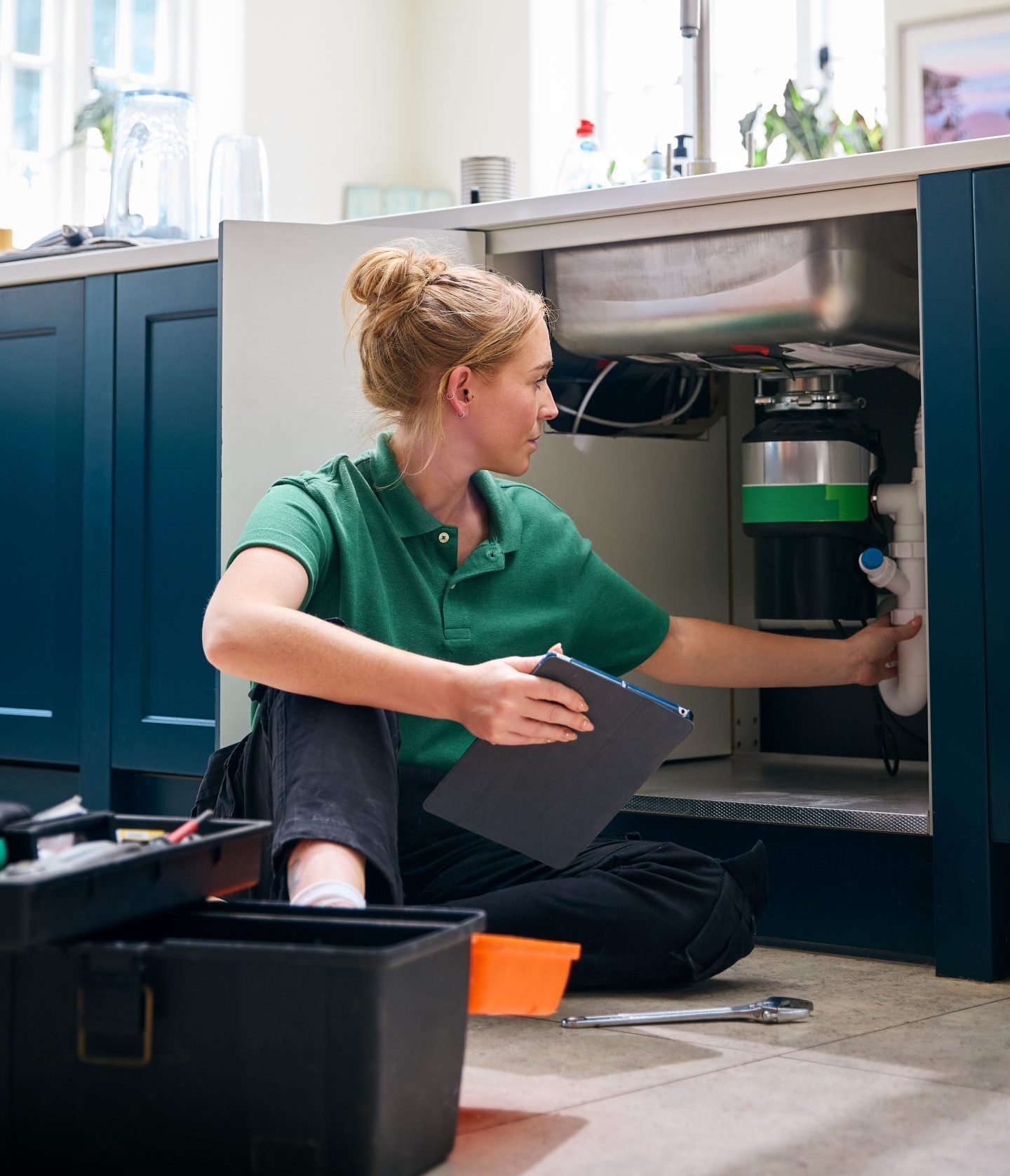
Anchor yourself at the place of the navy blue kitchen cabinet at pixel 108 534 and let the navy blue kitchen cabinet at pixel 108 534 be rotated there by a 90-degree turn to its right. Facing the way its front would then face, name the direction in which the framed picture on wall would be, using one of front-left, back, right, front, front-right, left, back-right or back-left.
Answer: right

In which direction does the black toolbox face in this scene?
toward the camera

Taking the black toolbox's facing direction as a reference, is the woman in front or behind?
behind

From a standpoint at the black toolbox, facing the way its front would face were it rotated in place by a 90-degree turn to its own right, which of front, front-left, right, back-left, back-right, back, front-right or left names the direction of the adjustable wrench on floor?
back-right

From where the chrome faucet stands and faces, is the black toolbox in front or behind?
in front

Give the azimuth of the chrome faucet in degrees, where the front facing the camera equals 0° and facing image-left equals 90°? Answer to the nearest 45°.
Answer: approximately 45°

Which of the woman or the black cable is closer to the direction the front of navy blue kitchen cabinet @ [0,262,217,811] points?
the woman

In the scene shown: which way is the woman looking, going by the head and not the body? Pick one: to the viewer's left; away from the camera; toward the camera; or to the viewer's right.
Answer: to the viewer's right

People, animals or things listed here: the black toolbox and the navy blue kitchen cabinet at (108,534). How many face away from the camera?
0

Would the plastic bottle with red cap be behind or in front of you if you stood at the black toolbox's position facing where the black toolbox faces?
behind

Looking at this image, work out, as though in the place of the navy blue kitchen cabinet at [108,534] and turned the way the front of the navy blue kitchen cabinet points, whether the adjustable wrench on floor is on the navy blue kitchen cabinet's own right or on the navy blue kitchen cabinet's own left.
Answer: on the navy blue kitchen cabinet's own left

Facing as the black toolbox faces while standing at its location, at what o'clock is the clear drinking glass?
The clear drinking glass is roughly at 6 o'clock from the black toolbox.

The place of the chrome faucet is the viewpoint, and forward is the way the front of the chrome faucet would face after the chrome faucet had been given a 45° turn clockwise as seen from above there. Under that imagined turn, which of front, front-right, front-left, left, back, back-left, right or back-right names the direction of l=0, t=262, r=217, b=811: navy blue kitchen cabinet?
front

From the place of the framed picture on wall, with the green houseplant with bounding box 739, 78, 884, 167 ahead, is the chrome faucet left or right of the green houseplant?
left

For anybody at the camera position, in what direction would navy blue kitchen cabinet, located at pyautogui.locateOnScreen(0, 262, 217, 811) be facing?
facing the viewer and to the left of the viewer

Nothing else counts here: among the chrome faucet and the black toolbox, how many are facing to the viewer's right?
0
